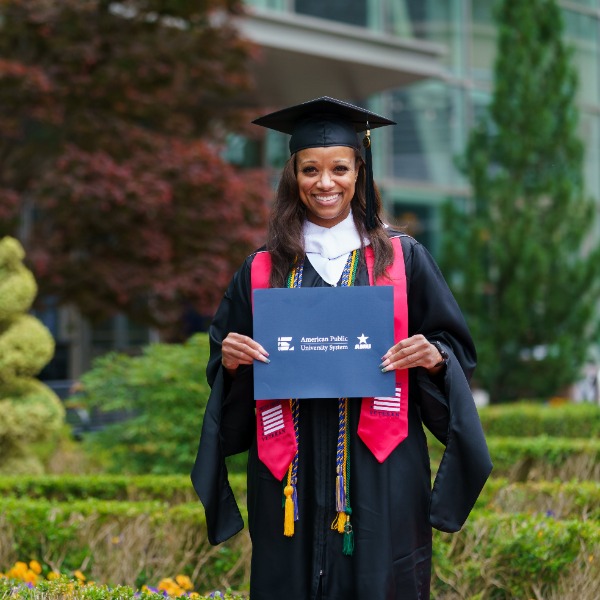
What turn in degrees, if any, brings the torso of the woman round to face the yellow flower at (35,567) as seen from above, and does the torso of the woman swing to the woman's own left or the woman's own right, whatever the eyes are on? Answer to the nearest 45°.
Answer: approximately 135° to the woman's own right

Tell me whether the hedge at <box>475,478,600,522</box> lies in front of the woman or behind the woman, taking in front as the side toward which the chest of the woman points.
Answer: behind

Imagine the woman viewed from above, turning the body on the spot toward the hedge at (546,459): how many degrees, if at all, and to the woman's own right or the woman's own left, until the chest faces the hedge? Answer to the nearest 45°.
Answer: approximately 180°

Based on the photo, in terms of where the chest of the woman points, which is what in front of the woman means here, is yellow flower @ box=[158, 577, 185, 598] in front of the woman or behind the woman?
behind

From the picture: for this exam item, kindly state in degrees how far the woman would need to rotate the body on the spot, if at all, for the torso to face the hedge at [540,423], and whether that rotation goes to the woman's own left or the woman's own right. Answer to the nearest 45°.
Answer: approximately 180°

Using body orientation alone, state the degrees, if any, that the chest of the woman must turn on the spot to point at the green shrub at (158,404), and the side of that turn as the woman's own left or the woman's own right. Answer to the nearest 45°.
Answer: approximately 180°

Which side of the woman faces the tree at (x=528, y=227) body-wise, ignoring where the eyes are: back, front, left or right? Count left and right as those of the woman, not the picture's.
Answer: back

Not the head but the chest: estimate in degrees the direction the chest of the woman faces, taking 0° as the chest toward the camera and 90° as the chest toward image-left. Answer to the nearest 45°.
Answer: approximately 0°

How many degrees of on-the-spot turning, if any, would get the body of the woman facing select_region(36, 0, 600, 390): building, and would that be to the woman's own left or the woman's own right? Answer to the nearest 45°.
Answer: approximately 180°
